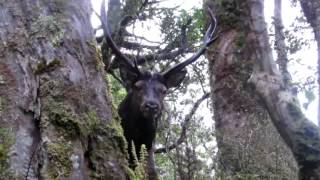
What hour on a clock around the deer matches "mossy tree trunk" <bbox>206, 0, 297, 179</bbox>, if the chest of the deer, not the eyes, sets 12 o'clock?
The mossy tree trunk is roughly at 8 o'clock from the deer.

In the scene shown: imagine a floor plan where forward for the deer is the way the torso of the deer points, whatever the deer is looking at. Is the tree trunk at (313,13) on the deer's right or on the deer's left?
on the deer's left

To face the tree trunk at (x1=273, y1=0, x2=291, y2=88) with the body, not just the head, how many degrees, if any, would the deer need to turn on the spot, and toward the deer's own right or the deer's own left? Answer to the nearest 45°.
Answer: approximately 90° to the deer's own left

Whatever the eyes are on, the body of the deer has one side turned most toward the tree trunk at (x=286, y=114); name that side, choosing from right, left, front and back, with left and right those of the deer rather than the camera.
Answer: left

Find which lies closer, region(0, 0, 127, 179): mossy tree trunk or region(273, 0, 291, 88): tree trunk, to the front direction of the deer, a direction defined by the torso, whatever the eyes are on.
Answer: the mossy tree trunk

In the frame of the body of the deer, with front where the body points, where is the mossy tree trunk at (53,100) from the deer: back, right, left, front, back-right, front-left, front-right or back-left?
front

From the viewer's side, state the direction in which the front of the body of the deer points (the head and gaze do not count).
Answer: toward the camera

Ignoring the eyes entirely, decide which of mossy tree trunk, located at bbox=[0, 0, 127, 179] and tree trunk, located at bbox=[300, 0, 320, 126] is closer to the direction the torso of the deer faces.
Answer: the mossy tree trunk
